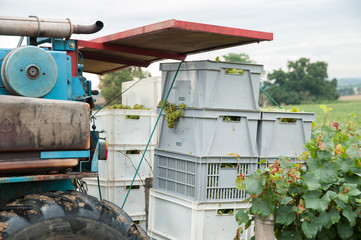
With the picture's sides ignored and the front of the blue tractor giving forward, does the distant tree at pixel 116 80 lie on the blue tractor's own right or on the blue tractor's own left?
on the blue tractor's own right

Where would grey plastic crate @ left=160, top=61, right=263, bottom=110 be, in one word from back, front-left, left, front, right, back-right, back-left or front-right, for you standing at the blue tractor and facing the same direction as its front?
back-right

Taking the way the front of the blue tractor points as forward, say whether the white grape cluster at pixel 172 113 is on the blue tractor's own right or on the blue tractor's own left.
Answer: on the blue tractor's own right

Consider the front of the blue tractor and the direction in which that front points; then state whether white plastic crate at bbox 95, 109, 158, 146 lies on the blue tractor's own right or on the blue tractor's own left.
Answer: on the blue tractor's own right

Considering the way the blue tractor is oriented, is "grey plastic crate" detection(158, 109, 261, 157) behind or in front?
behind

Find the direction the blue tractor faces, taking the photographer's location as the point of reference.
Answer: facing to the left of the viewer

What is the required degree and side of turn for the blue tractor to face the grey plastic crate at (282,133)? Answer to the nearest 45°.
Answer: approximately 135° to its right

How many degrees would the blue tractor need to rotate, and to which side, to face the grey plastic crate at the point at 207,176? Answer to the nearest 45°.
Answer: approximately 135° to its right

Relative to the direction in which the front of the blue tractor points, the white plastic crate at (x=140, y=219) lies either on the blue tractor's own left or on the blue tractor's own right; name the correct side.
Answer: on the blue tractor's own right
